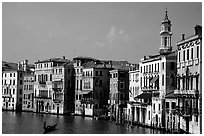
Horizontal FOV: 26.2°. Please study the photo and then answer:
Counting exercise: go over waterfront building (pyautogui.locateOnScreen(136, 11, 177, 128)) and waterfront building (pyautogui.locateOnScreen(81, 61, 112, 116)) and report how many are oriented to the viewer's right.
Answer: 0

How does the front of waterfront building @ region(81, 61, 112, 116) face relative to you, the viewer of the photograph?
facing the viewer and to the left of the viewer

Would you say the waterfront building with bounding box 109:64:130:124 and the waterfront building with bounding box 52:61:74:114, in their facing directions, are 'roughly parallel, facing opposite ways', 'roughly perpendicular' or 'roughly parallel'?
roughly parallel

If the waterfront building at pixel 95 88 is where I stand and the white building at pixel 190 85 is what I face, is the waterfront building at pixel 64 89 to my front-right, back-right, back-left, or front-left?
back-right

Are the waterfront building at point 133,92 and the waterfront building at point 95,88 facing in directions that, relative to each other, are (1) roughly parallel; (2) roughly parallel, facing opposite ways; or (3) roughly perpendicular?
roughly parallel

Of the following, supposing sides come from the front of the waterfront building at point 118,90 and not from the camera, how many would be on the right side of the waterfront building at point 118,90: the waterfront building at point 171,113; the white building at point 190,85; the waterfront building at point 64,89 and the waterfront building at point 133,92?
1

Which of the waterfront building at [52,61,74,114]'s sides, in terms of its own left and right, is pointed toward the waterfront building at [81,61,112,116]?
left

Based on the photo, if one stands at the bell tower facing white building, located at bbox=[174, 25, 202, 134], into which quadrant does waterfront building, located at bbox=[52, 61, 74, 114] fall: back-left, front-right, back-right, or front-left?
back-right

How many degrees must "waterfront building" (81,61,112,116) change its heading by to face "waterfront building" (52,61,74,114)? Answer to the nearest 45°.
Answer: approximately 90° to its right

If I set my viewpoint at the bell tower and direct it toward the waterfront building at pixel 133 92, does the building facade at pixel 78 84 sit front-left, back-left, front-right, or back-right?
front-right

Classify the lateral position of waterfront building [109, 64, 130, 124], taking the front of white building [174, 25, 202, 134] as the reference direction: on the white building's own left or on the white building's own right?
on the white building's own right
